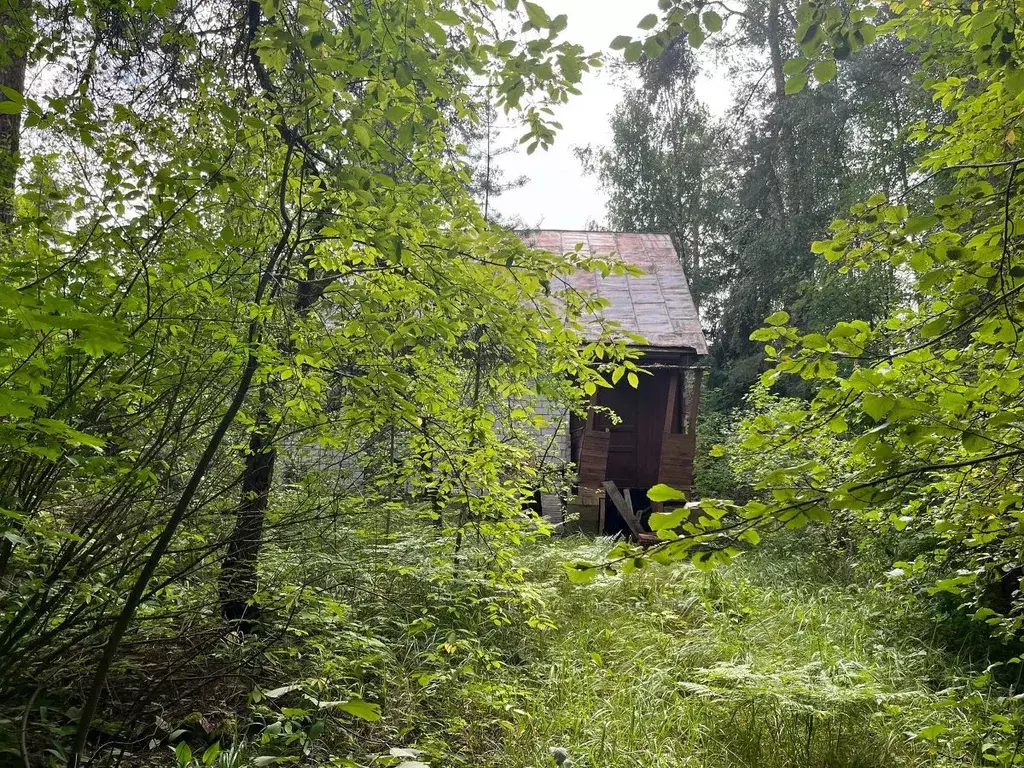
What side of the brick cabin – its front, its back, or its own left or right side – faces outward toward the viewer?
front
